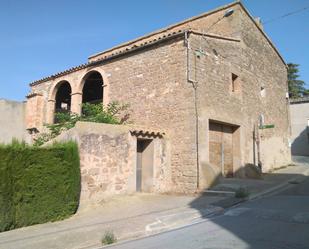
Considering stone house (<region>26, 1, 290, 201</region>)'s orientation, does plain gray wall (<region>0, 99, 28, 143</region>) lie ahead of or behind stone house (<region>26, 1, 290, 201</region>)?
behind

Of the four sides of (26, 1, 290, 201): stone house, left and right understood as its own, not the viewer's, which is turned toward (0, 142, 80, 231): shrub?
right

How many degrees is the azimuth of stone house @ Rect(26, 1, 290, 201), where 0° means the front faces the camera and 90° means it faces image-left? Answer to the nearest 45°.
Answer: approximately 315°

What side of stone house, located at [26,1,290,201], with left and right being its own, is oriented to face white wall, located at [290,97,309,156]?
left

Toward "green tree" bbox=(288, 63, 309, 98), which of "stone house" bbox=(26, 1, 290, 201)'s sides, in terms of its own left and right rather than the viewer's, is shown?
left
